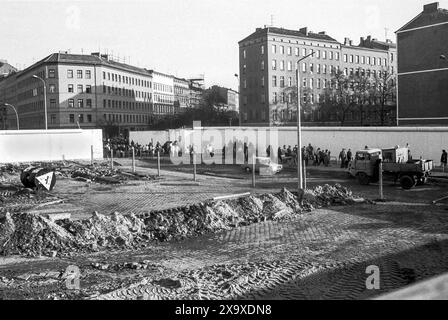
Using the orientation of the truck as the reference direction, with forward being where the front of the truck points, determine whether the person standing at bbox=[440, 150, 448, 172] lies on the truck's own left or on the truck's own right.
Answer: on the truck's own right

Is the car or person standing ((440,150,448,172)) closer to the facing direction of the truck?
the car

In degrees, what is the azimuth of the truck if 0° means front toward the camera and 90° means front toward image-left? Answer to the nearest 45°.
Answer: approximately 135°

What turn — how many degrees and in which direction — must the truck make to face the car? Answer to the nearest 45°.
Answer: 0° — it already faces it
